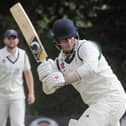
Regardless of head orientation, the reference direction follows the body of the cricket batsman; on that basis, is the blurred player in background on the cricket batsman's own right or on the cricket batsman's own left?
on the cricket batsman's own right

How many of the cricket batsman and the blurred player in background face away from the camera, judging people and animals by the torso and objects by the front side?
0

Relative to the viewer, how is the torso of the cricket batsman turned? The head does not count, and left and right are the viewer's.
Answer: facing the viewer and to the left of the viewer

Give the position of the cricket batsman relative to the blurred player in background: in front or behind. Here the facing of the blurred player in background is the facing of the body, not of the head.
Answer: in front

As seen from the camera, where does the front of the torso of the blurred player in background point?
toward the camera
